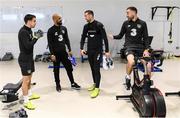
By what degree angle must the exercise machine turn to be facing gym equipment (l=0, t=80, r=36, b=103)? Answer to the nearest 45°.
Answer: approximately 135° to its right

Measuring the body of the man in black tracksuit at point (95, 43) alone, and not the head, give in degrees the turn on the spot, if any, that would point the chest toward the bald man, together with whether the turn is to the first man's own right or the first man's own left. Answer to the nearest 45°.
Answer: approximately 45° to the first man's own right

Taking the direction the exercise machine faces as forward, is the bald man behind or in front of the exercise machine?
behind

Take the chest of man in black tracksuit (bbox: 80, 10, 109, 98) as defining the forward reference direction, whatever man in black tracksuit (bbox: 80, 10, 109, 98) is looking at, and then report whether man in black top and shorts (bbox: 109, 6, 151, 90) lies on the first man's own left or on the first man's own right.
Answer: on the first man's own left

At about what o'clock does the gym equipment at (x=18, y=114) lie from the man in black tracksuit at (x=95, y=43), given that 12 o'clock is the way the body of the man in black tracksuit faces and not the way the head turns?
The gym equipment is roughly at 12 o'clock from the man in black tracksuit.

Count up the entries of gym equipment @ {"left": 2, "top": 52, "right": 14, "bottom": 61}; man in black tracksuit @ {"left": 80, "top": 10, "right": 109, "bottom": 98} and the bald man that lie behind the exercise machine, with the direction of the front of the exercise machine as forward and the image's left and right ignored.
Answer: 3

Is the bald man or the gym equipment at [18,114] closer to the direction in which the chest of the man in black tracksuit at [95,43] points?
the gym equipment

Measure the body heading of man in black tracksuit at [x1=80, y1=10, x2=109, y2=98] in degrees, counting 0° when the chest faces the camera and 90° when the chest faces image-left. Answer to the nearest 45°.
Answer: approximately 45°

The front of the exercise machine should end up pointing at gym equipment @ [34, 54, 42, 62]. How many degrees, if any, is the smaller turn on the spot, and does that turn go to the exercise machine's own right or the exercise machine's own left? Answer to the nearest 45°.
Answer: approximately 180°
